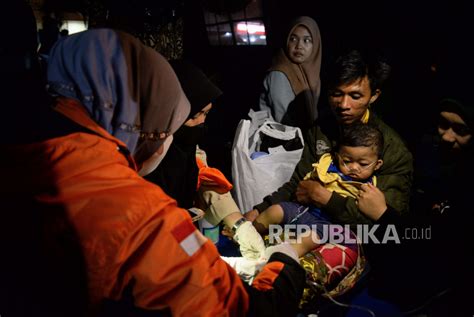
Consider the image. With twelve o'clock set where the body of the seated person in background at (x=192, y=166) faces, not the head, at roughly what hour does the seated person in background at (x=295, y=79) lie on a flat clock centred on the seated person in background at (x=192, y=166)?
the seated person in background at (x=295, y=79) is roughly at 10 o'clock from the seated person in background at (x=192, y=166).

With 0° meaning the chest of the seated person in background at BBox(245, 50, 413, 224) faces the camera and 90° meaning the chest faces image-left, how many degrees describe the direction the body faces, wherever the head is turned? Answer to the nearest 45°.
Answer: approximately 45°

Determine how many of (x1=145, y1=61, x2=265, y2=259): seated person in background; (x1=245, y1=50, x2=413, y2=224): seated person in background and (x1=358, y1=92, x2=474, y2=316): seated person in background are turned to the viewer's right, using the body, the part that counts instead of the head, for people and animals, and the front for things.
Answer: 1

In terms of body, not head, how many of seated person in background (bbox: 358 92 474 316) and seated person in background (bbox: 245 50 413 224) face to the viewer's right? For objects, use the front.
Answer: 0

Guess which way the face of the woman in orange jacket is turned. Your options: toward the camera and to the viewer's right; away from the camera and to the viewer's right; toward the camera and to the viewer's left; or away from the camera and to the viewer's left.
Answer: away from the camera and to the viewer's right

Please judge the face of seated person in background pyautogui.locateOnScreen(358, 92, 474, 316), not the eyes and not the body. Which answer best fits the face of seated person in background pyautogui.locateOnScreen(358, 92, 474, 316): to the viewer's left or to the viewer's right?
to the viewer's left

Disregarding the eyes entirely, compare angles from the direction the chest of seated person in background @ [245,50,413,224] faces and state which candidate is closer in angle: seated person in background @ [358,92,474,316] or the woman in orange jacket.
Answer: the woman in orange jacket

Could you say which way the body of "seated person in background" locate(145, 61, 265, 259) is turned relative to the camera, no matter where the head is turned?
to the viewer's right

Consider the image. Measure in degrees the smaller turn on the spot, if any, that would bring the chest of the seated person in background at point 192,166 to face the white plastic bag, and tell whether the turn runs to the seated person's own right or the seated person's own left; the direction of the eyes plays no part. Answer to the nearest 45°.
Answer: approximately 45° to the seated person's own left
